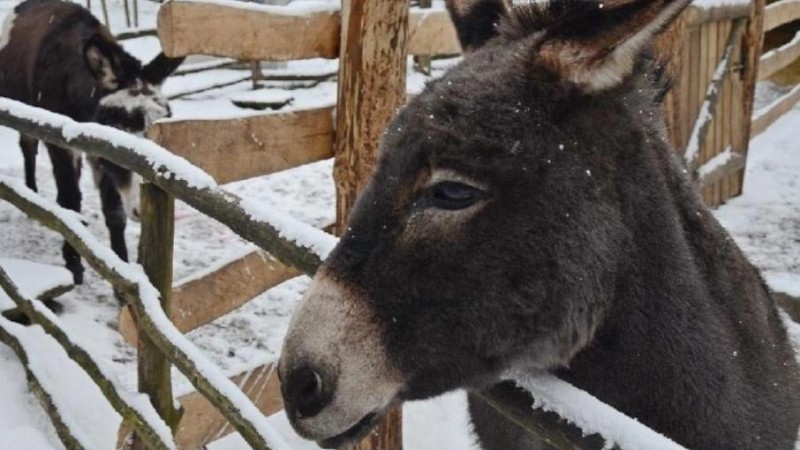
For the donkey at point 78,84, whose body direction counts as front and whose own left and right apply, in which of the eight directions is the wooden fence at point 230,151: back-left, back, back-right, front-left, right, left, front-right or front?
front-right

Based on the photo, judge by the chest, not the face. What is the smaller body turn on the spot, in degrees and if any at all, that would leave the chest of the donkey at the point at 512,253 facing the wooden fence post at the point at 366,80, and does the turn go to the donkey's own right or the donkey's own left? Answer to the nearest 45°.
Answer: approximately 90° to the donkey's own right

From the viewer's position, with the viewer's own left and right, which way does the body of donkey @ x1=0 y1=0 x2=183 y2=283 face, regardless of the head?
facing the viewer and to the right of the viewer

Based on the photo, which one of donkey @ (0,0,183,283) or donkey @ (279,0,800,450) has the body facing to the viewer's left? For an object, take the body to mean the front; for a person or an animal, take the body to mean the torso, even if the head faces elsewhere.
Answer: donkey @ (279,0,800,450)

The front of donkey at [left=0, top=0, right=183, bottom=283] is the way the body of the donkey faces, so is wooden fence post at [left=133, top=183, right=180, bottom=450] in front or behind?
in front

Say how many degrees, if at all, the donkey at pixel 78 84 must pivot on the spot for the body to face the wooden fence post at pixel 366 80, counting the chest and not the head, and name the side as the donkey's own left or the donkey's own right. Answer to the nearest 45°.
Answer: approximately 45° to the donkey's own right

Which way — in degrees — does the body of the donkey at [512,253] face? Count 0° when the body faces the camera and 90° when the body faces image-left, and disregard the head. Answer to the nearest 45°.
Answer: approximately 90°

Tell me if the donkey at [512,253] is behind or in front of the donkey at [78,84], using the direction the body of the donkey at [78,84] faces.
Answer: in front
